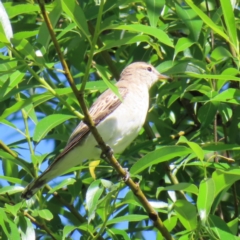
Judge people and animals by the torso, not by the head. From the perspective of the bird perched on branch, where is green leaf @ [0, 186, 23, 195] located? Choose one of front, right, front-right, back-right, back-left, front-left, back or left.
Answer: back-right

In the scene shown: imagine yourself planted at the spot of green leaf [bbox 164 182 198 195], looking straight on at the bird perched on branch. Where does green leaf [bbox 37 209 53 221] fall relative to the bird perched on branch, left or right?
left

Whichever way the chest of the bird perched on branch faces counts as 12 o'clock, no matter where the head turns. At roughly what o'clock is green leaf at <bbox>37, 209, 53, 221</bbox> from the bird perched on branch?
The green leaf is roughly at 6 o'clock from the bird perched on branch.

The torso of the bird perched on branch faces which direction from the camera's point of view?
to the viewer's right

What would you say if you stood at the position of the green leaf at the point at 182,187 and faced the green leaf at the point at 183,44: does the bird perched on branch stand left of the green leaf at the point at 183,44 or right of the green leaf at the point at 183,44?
left
